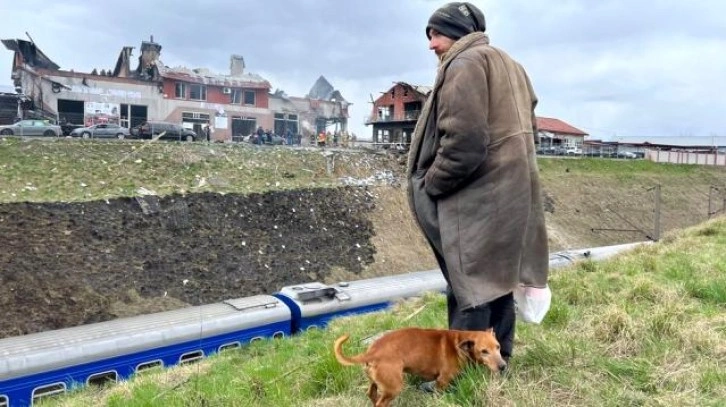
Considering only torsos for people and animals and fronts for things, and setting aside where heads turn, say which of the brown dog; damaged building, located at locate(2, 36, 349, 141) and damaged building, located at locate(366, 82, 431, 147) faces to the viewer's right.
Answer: the brown dog

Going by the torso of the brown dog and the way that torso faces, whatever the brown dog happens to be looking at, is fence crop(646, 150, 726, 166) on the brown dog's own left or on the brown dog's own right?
on the brown dog's own left

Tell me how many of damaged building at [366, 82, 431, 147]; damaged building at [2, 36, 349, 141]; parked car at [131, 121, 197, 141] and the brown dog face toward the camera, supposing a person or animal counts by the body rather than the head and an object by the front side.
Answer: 2

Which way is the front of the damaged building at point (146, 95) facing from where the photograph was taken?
facing the viewer

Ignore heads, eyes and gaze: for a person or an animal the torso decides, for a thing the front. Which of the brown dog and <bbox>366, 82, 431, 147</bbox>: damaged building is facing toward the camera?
the damaged building

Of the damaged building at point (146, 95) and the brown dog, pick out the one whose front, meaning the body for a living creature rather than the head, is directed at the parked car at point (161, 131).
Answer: the damaged building

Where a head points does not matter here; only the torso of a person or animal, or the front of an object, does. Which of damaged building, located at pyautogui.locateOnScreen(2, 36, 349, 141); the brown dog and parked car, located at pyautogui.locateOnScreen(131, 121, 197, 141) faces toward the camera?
the damaged building

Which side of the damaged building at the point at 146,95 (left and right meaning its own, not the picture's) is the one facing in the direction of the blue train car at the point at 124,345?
front

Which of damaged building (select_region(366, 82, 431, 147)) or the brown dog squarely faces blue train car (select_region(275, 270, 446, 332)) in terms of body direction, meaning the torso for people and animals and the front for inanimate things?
the damaged building

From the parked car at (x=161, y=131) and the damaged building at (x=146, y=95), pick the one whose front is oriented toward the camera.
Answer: the damaged building

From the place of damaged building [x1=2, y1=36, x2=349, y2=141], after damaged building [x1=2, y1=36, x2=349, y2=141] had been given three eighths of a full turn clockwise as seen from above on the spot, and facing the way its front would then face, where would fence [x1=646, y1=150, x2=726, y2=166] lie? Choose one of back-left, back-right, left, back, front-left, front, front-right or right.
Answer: back-right

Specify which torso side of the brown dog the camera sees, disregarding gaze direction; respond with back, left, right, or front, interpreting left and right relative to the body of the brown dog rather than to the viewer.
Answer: right

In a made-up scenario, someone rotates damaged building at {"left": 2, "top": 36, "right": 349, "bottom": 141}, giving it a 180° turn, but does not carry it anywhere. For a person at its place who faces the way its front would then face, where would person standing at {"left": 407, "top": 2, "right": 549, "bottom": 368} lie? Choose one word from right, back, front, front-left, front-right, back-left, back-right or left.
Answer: back

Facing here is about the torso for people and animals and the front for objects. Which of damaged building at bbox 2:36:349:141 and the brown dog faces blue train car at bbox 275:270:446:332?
the damaged building
